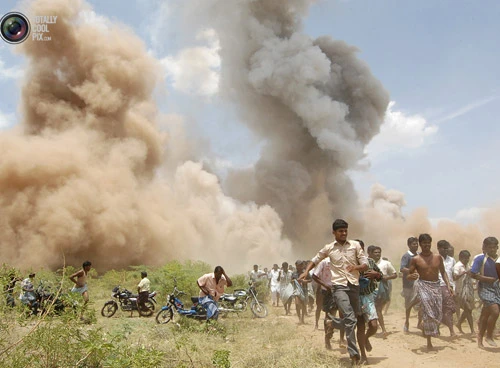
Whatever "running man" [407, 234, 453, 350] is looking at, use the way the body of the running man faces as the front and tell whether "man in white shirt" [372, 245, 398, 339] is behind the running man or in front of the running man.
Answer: behind

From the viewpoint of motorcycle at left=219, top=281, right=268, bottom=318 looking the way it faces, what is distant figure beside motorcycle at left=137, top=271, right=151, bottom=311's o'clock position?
The distant figure beside motorcycle is roughly at 6 o'clock from the motorcycle.

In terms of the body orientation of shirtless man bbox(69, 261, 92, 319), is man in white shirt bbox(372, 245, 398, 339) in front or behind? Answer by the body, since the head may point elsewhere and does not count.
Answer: in front

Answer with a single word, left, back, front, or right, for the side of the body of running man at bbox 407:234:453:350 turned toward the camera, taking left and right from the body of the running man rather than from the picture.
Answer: front

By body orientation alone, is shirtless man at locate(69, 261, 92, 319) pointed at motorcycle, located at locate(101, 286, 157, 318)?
no

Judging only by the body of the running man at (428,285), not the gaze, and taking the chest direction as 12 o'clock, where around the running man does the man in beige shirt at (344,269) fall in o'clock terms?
The man in beige shirt is roughly at 1 o'clock from the running man.

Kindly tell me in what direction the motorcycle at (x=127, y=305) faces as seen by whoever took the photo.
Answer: facing to the left of the viewer

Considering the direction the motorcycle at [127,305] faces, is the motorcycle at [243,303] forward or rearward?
rearward

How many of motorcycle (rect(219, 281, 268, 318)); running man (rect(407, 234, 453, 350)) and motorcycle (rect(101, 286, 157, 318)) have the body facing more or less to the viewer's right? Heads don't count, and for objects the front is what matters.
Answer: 1

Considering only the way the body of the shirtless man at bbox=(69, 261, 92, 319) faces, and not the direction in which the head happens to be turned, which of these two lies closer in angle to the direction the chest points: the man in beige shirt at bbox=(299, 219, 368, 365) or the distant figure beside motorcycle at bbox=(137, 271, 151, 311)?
the man in beige shirt

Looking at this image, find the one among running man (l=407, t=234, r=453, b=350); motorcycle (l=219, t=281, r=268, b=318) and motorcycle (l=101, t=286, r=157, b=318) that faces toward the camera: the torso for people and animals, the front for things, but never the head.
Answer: the running man

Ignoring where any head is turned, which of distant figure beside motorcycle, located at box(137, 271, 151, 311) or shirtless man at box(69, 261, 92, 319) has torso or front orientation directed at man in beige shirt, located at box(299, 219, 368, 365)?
the shirtless man

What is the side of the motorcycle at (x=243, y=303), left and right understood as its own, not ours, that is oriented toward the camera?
right

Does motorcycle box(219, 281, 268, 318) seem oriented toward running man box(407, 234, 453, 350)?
no

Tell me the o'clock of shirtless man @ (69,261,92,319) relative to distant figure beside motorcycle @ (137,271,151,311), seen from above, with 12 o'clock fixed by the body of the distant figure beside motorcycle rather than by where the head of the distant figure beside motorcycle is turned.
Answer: The shirtless man is roughly at 10 o'clock from the distant figure beside motorcycle.

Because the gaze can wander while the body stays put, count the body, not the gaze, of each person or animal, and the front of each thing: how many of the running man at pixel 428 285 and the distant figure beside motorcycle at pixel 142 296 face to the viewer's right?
0

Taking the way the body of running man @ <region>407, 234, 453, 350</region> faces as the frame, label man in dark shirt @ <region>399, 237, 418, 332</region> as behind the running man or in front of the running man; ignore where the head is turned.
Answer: behind

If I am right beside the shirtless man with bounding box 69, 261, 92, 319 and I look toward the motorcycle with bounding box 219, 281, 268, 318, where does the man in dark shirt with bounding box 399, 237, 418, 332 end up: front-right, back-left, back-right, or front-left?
front-right
